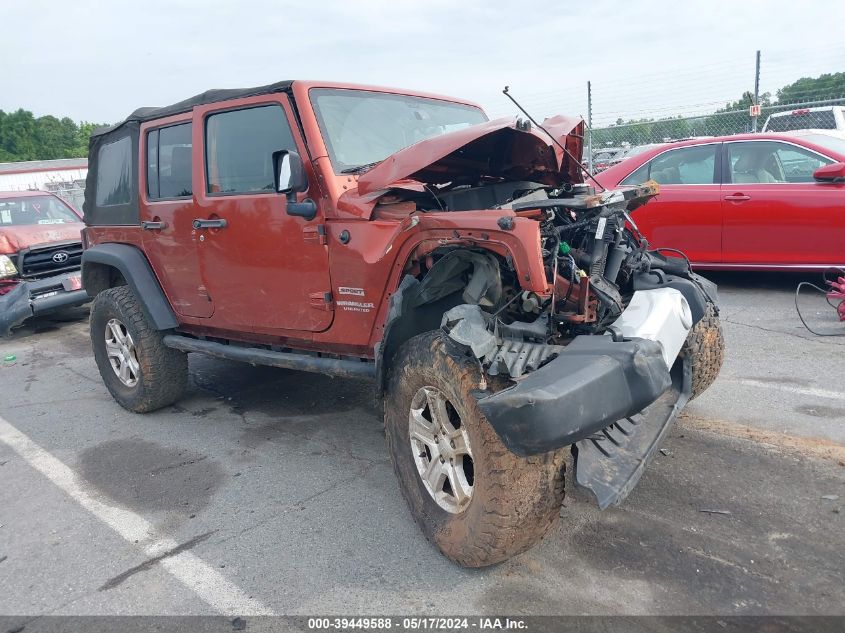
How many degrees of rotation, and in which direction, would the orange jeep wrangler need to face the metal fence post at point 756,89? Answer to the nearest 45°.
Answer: approximately 90° to its left

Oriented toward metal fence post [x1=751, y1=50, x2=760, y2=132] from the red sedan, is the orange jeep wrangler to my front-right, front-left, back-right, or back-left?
back-left

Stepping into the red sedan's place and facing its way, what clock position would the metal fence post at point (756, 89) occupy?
The metal fence post is roughly at 9 o'clock from the red sedan.

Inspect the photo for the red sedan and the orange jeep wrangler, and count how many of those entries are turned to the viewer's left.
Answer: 0

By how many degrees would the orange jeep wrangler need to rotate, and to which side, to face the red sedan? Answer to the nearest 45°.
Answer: approximately 90° to its left

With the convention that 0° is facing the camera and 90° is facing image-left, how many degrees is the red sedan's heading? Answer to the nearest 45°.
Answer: approximately 270°

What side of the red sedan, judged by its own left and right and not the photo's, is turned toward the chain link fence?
left

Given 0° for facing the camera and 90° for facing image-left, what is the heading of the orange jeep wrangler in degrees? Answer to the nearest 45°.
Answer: approximately 315°
